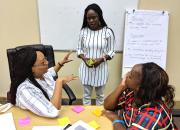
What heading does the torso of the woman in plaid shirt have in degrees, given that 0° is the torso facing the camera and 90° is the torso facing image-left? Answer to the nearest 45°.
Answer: approximately 90°

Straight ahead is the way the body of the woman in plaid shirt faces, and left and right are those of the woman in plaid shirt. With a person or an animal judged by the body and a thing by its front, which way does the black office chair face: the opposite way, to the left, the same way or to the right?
the opposite way

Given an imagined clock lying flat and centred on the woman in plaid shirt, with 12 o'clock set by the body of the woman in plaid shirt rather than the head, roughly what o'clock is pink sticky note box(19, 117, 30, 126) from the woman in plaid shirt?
The pink sticky note is roughly at 12 o'clock from the woman in plaid shirt.

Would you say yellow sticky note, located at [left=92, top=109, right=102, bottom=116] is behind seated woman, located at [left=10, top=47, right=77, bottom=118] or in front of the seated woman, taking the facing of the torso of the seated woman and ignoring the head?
in front

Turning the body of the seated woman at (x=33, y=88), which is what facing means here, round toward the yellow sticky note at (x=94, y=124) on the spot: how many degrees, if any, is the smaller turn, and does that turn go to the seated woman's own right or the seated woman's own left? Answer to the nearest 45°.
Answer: approximately 45° to the seated woman's own right

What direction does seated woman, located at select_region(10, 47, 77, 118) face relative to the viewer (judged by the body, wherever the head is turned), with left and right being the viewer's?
facing to the right of the viewer

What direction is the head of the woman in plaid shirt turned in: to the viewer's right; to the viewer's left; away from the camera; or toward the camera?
to the viewer's left

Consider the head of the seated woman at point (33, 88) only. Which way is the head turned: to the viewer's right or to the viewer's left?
to the viewer's right

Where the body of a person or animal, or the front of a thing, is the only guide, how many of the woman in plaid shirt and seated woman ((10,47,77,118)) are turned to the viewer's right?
1

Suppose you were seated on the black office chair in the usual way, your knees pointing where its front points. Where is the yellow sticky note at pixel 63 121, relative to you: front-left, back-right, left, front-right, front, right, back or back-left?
front-right

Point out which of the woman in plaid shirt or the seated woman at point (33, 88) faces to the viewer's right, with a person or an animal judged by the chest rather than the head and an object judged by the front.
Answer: the seated woman
